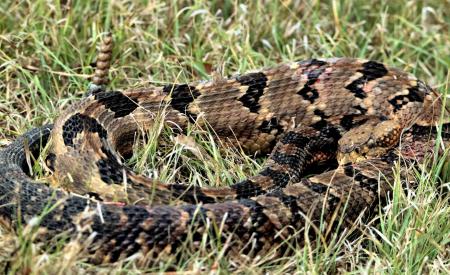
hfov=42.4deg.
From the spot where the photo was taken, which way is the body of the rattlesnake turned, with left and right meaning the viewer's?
facing the viewer and to the left of the viewer
